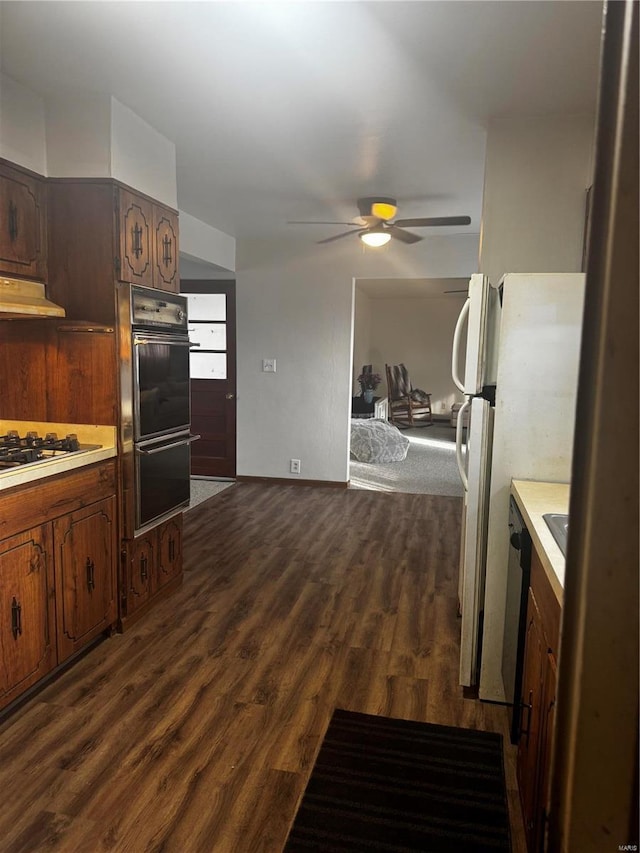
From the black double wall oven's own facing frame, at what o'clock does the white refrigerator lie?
The white refrigerator is roughly at 12 o'clock from the black double wall oven.

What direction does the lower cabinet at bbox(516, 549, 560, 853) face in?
to the viewer's left

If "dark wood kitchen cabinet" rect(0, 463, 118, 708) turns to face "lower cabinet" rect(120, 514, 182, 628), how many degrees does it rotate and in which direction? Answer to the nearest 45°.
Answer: approximately 90° to its left

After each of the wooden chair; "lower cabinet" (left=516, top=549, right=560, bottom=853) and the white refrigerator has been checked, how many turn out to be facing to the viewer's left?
2

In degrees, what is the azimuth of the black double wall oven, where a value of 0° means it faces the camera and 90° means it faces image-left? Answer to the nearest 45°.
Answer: approximately 315°

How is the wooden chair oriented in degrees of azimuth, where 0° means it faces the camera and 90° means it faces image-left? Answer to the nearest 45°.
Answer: approximately 315°

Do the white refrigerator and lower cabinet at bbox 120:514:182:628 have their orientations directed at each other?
yes

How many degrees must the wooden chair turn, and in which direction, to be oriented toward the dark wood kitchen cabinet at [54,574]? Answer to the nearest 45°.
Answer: approximately 45° to its right

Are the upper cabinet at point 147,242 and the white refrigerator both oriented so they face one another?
yes

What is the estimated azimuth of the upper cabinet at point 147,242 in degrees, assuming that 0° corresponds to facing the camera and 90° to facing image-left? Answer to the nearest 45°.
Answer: approximately 315°

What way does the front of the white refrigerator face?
to the viewer's left
